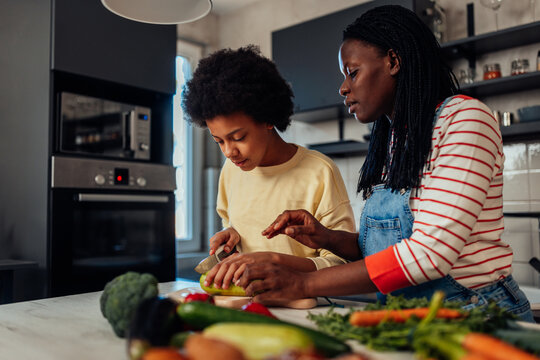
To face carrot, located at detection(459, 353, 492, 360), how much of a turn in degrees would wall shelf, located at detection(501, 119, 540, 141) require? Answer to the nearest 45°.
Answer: approximately 45° to its left

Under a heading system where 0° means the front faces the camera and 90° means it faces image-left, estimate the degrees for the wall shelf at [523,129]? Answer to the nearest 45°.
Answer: approximately 45°

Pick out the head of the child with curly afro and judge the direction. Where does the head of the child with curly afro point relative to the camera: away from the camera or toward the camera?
toward the camera

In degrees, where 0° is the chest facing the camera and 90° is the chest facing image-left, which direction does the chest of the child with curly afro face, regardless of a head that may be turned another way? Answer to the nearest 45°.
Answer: approximately 45°

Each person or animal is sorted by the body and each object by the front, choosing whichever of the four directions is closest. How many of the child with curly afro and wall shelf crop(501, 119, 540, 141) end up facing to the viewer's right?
0

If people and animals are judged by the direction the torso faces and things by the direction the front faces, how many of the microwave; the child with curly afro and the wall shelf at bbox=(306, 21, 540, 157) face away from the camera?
0

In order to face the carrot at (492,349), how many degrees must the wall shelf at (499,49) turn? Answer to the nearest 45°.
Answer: approximately 45° to its left

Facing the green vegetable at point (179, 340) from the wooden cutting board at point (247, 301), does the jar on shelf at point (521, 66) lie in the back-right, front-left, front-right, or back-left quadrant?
back-left

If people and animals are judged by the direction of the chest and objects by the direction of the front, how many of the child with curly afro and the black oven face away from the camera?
0

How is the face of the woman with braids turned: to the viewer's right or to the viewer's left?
to the viewer's left

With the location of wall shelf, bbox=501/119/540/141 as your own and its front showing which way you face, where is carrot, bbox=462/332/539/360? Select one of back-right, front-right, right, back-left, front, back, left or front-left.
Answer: front-left

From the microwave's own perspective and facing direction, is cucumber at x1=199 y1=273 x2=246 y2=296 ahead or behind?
ahead

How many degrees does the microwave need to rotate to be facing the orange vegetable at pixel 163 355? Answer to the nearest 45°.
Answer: approximately 45° to its right

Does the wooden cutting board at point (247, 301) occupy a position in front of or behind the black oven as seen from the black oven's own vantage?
in front
